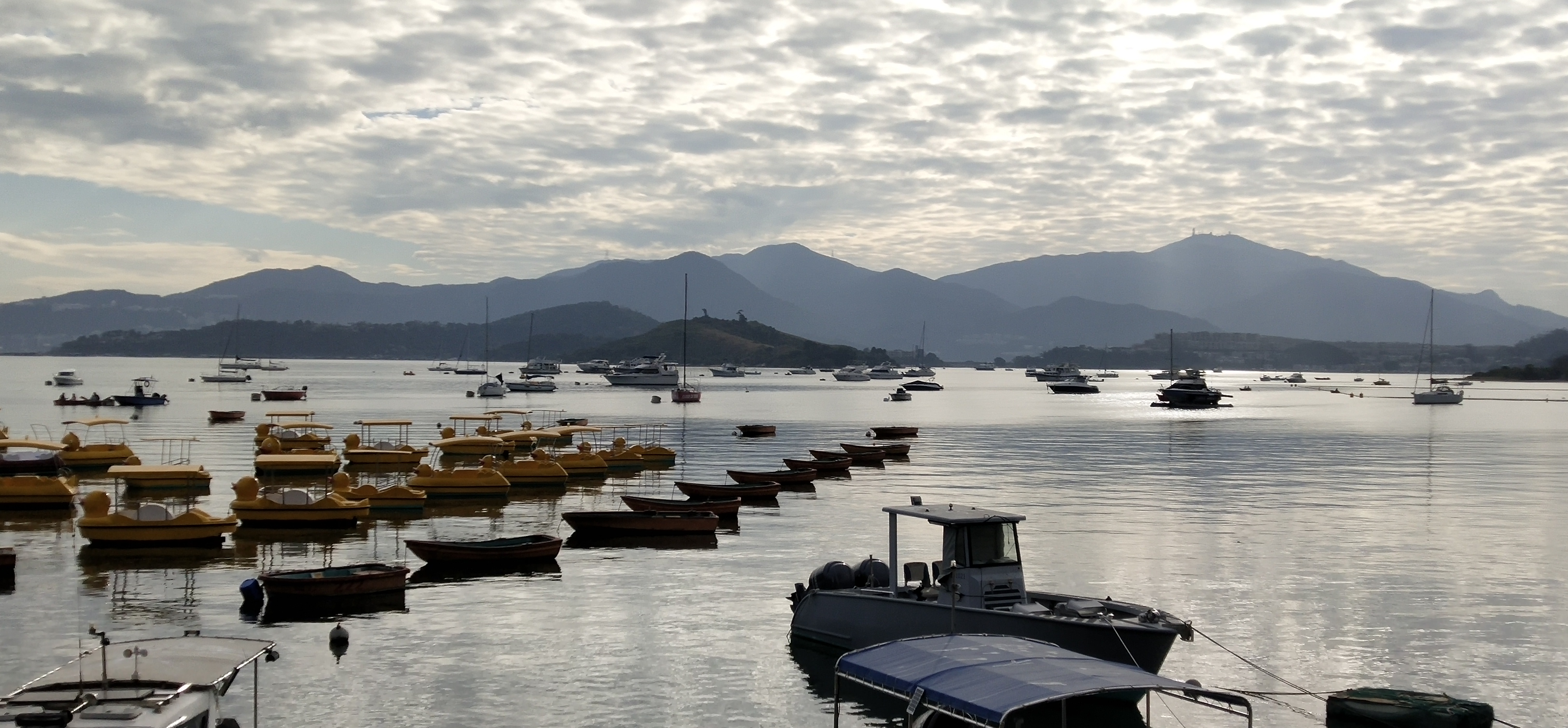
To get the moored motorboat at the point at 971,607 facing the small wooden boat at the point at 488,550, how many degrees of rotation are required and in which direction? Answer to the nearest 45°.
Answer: approximately 180°

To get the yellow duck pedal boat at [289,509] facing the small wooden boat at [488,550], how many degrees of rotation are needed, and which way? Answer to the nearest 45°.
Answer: approximately 135° to its left

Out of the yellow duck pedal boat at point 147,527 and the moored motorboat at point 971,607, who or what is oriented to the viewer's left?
the yellow duck pedal boat

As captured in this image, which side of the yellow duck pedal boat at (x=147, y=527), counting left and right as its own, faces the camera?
left

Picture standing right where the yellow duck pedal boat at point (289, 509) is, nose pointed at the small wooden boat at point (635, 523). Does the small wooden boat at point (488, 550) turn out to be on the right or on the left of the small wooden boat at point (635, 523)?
right

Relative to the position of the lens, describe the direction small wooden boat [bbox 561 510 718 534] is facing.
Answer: facing to the left of the viewer

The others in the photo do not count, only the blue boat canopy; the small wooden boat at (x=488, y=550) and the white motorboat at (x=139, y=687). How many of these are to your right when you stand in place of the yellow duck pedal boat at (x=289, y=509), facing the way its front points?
0

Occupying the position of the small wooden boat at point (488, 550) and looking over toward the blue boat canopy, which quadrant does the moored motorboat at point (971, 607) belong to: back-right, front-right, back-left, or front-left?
front-left

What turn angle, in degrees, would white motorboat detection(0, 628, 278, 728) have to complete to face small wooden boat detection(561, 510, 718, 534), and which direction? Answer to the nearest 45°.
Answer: approximately 180°

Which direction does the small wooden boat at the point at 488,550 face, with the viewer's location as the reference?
facing to the left of the viewer

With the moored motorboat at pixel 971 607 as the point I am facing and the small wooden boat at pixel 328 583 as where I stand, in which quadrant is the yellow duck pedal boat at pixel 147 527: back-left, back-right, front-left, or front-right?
back-left

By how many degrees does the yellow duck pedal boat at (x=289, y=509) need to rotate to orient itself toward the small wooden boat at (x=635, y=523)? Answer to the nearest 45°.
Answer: approximately 135° to its left

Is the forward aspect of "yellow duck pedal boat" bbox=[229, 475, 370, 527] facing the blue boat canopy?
no
